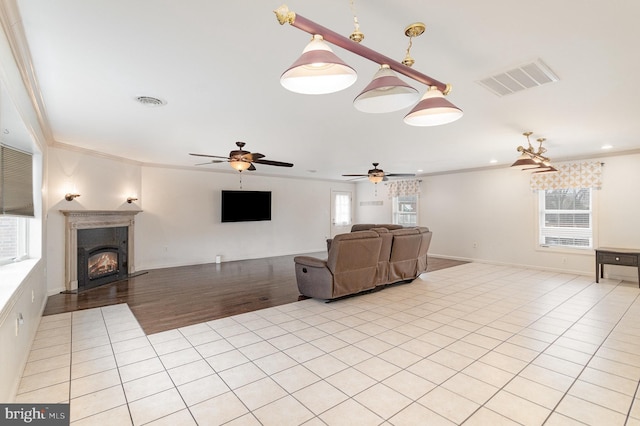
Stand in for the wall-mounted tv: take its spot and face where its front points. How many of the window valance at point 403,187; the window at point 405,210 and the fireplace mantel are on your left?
2

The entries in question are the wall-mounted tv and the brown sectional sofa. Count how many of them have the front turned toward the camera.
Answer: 1

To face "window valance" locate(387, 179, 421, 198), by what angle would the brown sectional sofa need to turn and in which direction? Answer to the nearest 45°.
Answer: approximately 45° to its right

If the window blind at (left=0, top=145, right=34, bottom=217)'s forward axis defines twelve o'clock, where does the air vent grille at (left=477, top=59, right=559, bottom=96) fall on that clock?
The air vent grille is roughly at 12 o'clock from the window blind.

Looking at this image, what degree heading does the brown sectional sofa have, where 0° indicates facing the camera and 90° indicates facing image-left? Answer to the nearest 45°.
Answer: approximately 135°

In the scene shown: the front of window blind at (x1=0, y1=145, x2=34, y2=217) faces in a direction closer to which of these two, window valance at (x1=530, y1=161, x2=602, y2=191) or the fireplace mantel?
the window valance

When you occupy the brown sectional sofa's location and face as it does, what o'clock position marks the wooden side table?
The wooden side table is roughly at 4 o'clock from the brown sectional sofa.

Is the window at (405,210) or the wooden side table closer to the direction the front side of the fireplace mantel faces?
the wooden side table

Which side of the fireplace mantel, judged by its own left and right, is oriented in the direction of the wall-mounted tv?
left

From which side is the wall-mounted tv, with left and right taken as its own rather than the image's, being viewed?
front

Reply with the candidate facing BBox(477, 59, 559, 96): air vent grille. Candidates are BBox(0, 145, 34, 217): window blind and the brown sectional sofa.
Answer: the window blind

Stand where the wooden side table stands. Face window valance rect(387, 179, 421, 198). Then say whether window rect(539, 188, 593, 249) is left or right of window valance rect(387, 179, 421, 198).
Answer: right

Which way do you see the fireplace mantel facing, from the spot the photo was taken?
facing the viewer and to the right of the viewer

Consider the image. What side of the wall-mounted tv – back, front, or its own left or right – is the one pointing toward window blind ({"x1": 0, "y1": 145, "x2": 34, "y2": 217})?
front
